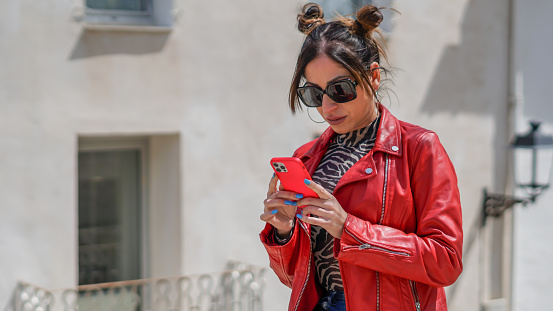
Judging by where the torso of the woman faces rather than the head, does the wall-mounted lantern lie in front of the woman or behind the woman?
behind

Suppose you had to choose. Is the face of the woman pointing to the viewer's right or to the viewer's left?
to the viewer's left

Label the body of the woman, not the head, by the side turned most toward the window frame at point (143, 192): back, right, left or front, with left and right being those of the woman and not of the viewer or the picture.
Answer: right

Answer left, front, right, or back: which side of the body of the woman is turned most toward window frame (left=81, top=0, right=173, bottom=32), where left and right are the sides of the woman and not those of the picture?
right

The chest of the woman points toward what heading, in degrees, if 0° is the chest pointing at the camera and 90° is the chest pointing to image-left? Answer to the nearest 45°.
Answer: approximately 45°
